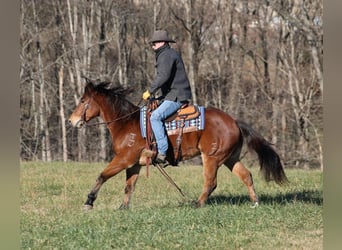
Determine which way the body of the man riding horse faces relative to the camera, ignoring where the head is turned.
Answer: to the viewer's left

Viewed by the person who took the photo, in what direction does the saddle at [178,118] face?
facing to the left of the viewer

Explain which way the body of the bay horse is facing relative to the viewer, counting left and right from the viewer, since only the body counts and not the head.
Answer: facing to the left of the viewer
